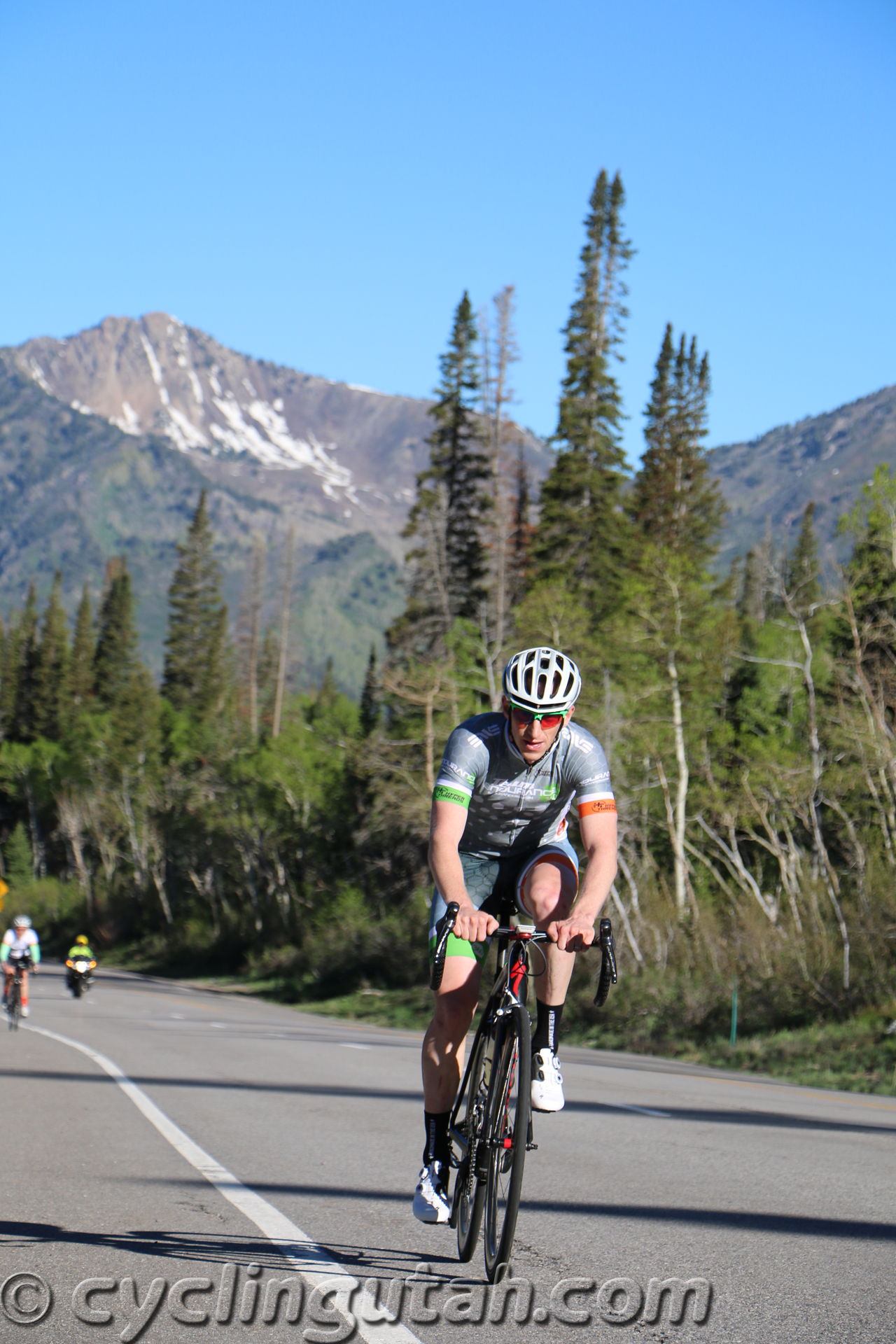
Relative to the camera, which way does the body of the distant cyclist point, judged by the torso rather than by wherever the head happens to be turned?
toward the camera

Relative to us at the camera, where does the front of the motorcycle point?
facing the viewer

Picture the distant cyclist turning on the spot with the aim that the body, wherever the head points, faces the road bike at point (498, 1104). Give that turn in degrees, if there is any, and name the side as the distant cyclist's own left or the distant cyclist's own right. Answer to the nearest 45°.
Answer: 0° — they already face it

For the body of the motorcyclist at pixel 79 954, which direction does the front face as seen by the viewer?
toward the camera

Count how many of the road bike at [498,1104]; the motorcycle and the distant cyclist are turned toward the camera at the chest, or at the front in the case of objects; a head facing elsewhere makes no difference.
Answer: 3

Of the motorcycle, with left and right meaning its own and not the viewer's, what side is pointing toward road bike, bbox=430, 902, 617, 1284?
front

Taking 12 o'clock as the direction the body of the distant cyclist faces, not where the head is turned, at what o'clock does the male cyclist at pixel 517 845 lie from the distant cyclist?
The male cyclist is roughly at 12 o'clock from the distant cyclist.

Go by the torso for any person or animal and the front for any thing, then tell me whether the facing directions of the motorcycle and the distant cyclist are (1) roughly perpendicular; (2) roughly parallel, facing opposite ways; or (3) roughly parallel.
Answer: roughly parallel

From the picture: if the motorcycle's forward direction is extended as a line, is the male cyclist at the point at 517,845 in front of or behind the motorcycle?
in front
